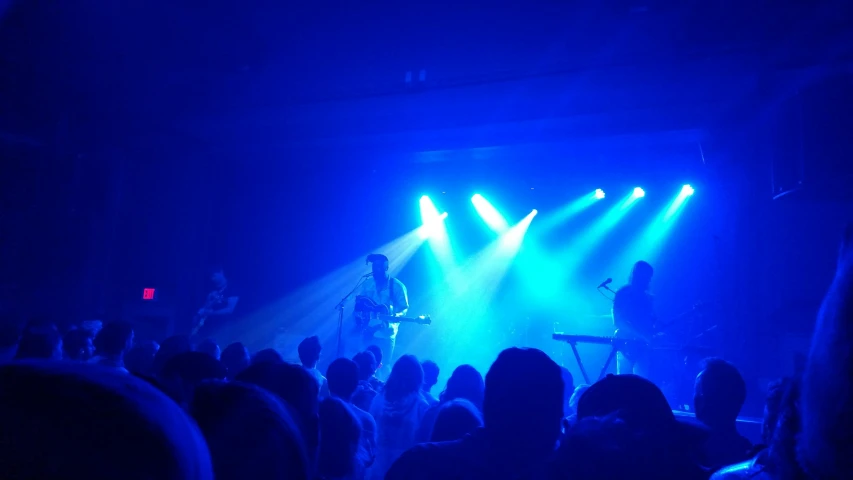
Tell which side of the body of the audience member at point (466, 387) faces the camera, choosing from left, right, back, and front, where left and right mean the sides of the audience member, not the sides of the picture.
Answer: back

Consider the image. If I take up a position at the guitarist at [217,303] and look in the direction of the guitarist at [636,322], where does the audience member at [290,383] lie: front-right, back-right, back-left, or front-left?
front-right

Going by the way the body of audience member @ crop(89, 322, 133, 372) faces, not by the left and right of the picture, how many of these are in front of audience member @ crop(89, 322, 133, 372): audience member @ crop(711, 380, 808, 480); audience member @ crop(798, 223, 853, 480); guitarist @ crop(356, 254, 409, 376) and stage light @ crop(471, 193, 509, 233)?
2

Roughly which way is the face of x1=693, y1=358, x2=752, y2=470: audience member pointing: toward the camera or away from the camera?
away from the camera

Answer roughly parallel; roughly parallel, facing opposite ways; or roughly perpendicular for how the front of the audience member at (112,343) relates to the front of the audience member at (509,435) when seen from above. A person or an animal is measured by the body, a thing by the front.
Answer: roughly parallel

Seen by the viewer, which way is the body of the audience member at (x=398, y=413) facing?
away from the camera

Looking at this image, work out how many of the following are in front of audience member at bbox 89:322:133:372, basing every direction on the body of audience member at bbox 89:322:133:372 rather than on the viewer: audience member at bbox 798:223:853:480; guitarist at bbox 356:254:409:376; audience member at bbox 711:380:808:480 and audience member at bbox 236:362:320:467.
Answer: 1

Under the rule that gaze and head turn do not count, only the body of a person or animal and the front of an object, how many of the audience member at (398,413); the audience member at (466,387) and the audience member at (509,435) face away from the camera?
3

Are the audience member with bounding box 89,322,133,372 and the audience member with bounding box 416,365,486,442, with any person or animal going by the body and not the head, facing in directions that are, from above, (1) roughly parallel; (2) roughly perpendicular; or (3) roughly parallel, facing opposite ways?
roughly parallel

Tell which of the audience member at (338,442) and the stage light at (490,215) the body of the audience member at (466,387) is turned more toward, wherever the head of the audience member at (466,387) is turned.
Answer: the stage light

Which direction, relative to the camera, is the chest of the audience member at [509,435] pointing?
away from the camera

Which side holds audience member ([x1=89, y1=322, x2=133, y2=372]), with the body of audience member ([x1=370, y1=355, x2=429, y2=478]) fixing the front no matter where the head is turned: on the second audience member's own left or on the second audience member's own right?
on the second audience member's own left

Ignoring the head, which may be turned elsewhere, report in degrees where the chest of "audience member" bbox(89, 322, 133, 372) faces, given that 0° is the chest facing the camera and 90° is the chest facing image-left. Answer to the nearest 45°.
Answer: approximately 225°

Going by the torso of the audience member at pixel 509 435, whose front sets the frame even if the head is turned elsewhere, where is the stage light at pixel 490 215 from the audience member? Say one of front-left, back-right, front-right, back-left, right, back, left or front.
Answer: front

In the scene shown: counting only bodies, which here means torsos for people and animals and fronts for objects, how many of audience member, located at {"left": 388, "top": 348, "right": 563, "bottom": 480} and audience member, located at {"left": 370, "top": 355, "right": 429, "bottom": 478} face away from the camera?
2

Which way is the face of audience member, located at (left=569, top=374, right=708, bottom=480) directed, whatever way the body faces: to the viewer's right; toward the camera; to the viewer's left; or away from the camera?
away from the camera

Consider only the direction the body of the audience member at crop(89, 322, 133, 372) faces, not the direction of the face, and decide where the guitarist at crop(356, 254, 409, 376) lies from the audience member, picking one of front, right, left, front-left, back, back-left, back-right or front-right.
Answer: front
